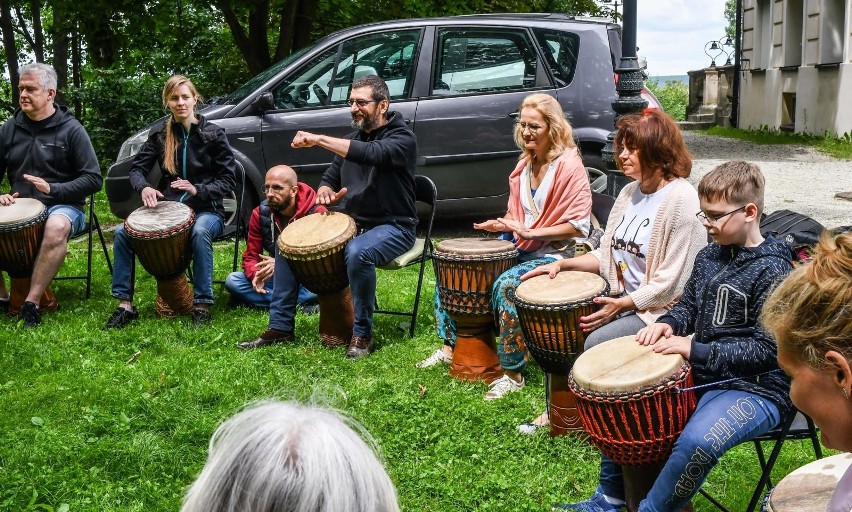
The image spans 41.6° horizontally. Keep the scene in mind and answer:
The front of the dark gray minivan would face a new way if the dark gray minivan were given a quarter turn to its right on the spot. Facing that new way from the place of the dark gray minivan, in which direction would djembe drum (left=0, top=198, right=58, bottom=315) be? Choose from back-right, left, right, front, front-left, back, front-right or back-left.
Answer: back-left

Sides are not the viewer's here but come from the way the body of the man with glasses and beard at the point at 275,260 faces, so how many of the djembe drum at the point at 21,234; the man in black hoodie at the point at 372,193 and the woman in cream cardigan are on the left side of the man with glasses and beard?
2

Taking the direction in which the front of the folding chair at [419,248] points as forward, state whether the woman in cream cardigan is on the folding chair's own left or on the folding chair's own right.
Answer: on the folding chair's own left

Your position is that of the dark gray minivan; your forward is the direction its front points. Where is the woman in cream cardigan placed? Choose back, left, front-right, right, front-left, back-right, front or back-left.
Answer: left

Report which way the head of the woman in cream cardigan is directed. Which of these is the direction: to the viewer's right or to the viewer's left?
to the viewer's left

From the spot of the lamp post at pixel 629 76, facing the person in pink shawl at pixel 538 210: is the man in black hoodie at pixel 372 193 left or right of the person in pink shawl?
right

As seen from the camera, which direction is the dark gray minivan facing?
to the viewer's left

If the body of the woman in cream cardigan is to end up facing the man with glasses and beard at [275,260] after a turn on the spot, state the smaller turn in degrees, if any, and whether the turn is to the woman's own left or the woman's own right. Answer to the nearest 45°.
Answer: approximately 90° to the woman's own right

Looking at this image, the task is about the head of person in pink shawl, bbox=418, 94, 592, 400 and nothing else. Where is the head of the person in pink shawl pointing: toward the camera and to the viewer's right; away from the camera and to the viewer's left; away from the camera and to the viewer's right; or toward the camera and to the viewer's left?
toward the camera and to the viewer's left

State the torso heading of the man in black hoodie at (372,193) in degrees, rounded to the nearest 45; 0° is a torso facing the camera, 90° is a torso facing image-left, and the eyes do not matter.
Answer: approximately 45°
